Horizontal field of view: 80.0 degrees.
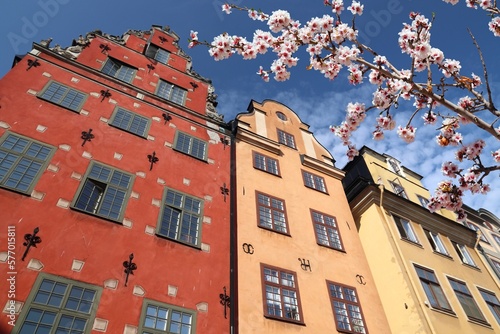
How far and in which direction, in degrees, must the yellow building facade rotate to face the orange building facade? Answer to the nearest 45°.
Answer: approximately 90° to its right

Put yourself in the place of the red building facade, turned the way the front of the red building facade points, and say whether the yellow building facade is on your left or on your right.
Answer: on your left

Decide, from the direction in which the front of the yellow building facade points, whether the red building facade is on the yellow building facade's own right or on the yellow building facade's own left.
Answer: on the yellow building facade's own right

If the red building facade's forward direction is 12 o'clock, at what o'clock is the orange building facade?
The orange building facade is roughly at 9 o'clock from the red building facade.
